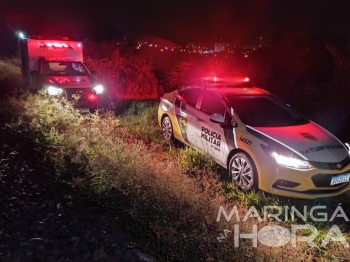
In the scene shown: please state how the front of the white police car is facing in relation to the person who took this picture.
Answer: facing the viewer and to the right of the viewer
